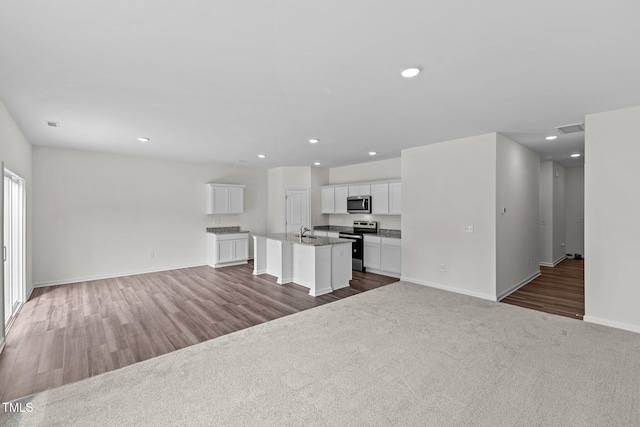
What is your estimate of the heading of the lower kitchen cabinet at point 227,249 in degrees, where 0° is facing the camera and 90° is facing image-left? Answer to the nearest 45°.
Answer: approximately 315°

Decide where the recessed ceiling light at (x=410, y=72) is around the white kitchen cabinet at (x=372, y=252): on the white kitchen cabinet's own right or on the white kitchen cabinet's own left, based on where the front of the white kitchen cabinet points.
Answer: on the white kitchen cabinet's own left

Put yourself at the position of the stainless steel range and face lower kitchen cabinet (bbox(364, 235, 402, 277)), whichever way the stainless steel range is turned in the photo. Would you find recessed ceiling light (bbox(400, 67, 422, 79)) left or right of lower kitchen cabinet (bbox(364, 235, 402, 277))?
right

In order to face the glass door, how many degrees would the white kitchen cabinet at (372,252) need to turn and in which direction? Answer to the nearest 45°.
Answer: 0° — it already faces it
